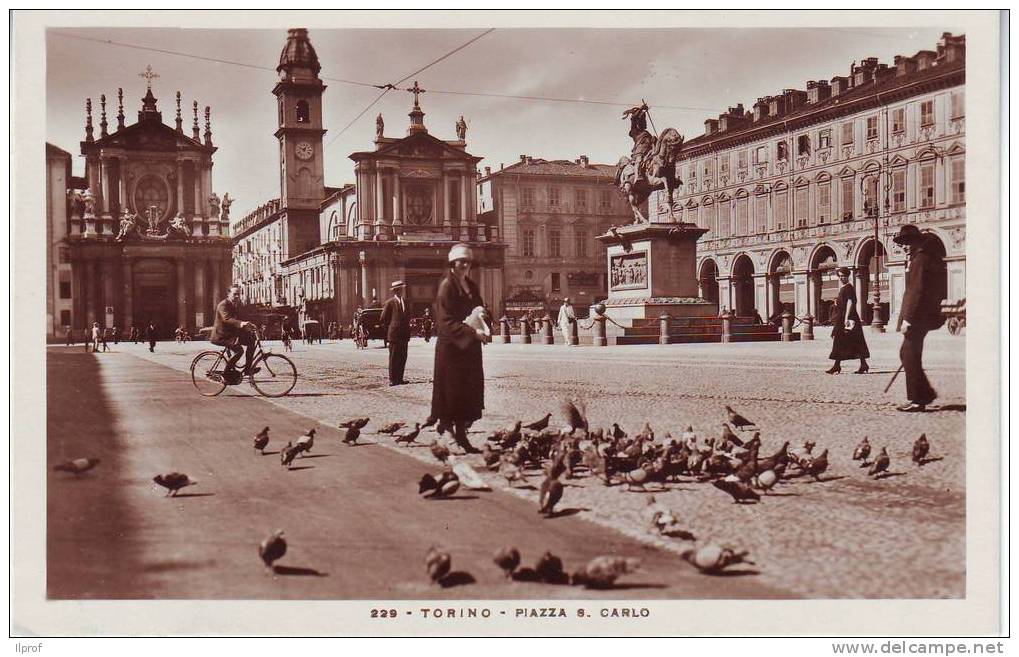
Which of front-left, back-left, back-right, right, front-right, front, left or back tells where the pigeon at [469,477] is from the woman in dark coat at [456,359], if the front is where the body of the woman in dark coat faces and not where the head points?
front-right

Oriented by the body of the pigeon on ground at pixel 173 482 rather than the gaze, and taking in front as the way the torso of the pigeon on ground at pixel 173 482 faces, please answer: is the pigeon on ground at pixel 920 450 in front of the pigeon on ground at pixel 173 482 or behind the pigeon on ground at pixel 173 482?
behind

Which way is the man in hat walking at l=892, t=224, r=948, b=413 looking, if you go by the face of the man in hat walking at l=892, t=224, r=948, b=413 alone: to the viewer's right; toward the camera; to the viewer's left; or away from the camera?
to the viewer's left

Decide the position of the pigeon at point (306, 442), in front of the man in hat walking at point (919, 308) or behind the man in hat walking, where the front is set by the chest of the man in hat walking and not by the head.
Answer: in front

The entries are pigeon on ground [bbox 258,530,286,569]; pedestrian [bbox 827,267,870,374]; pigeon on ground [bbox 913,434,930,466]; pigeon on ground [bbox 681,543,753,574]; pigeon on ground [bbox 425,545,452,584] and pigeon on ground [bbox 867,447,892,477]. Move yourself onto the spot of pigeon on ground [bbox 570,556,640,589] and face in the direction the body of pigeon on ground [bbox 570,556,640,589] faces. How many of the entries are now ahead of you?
2

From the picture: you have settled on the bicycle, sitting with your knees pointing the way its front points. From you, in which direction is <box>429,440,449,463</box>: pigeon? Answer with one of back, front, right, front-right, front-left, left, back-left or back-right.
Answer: front-right

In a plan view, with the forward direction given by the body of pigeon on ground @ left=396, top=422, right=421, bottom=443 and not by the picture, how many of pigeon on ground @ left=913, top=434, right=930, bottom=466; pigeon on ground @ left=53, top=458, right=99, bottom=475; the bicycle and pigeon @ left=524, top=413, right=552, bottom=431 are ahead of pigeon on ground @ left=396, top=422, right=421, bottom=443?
2

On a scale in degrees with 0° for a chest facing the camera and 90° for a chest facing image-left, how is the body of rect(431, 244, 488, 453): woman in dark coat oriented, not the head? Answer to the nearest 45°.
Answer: approximately 315°

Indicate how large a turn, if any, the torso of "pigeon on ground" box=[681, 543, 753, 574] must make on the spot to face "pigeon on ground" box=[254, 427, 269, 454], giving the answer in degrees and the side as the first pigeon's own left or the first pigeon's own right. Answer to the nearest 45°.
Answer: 0° — it already faces it
